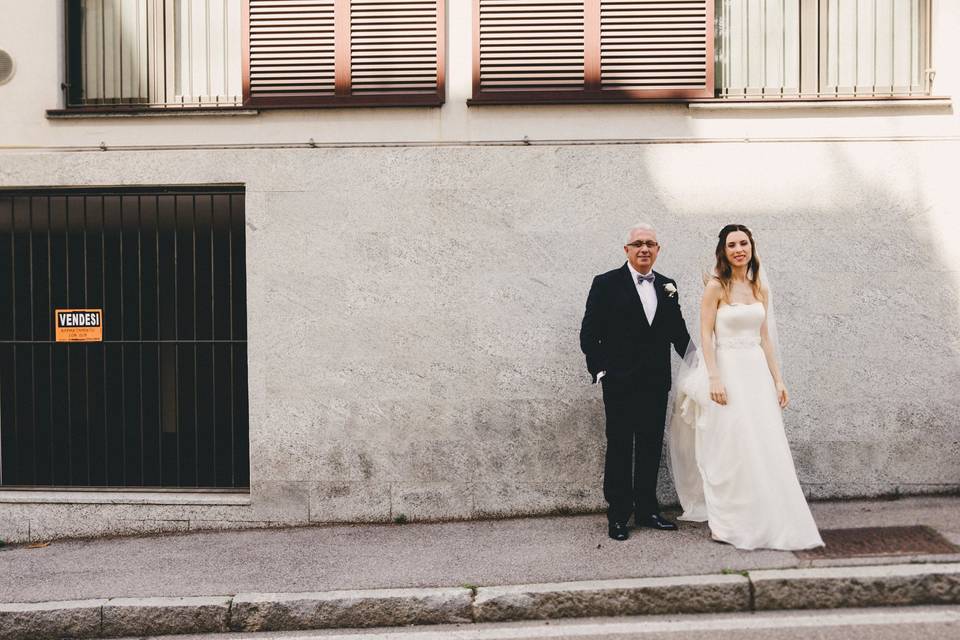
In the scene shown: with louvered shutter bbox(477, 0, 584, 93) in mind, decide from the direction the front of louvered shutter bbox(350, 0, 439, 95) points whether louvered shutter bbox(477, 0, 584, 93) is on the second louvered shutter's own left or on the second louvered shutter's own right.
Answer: on the second louvered shutter's own left

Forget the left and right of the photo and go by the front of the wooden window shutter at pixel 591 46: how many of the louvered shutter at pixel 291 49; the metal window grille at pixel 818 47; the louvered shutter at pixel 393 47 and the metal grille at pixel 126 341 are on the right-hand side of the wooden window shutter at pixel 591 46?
3

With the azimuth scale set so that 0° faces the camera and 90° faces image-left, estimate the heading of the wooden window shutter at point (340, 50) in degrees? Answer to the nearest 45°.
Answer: approximately 0°

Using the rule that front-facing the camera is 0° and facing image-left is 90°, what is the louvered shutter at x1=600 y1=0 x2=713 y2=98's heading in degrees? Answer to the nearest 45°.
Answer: approximately 0°

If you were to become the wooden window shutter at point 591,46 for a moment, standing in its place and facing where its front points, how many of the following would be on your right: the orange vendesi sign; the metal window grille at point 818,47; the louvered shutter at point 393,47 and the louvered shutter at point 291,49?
3
